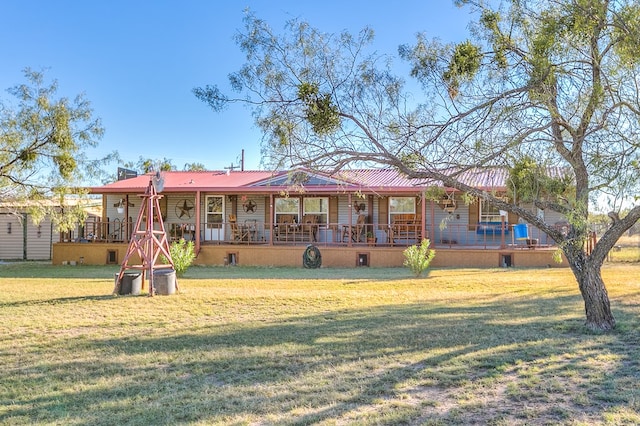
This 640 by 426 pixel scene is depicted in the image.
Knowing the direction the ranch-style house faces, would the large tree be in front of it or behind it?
in front

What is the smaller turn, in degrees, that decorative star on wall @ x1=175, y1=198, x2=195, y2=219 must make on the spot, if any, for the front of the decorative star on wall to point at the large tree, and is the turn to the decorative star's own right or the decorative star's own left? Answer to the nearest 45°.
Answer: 0° — it already faces it

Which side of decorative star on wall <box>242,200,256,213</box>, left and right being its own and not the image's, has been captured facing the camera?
front

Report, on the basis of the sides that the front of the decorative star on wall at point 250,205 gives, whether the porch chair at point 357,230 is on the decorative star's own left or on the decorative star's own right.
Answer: on the decorative star's own left

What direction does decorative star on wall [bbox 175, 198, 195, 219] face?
toward the camera

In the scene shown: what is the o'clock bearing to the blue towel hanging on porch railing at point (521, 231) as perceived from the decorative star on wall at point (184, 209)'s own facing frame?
The blue towel hanging on porch railing is roughly at 10 o'clock from the decorative star on wall.

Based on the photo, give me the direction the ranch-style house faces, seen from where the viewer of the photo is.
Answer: facing the viewer

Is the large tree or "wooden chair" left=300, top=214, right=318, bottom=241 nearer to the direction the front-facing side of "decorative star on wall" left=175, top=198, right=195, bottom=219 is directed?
the large tree

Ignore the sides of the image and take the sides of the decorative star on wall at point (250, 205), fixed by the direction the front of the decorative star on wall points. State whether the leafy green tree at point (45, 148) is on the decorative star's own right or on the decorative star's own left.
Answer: on the decorative star's own right

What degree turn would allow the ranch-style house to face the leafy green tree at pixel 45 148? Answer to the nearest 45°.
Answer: approximately 90° to its right
